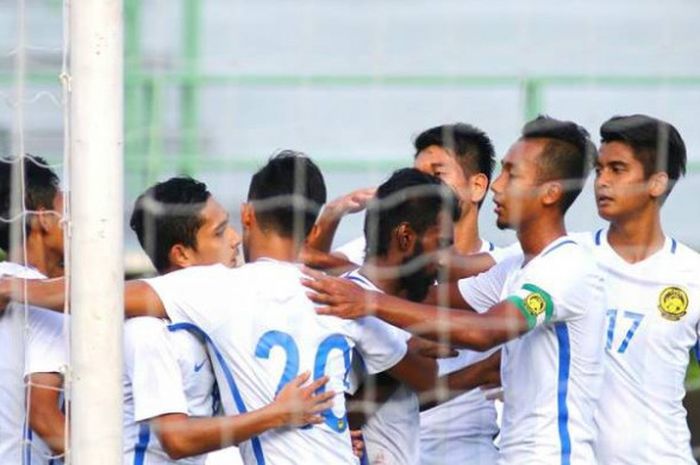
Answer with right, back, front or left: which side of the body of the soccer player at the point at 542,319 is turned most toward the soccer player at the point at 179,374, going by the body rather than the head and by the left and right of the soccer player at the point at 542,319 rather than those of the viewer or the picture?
front

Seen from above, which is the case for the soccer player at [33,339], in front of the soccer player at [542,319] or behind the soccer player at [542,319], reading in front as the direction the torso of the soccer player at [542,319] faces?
in front

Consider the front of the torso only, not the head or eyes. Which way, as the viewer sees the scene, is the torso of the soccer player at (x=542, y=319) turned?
to the viewer's left

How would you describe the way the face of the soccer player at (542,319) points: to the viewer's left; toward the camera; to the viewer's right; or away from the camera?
to the viewer's left

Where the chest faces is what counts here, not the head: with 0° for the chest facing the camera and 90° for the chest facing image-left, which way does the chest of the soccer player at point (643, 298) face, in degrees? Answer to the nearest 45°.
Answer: approximately 45°

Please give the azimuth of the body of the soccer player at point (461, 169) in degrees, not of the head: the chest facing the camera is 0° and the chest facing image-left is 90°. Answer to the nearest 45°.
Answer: approximately 45°

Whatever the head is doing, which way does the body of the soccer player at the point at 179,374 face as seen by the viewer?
to the viewer's right
